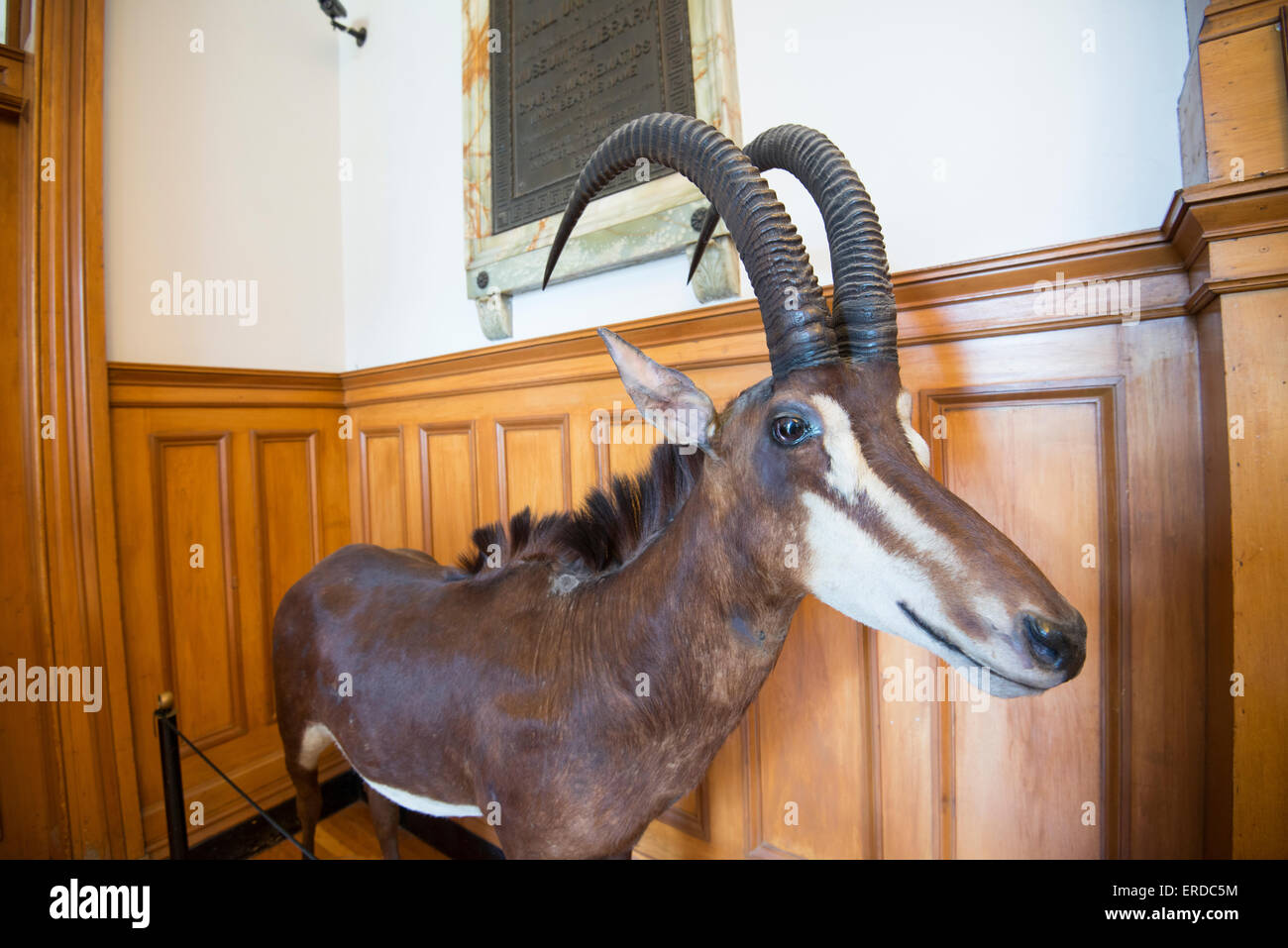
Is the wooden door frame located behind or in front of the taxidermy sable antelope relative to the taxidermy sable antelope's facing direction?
behind

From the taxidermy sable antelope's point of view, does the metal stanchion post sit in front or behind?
behind

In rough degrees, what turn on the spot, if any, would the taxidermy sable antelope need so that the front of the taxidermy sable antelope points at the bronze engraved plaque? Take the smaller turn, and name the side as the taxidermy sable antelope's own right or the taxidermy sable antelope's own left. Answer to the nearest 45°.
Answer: approximately 135° to the taxidermy sable antelope's own left

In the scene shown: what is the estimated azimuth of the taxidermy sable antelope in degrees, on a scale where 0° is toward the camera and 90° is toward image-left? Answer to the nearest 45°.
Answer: approximately 315°

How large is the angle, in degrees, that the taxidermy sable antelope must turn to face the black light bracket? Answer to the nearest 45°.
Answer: approximately 180°

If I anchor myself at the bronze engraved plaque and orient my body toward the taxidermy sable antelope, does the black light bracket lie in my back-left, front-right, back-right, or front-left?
back-right
